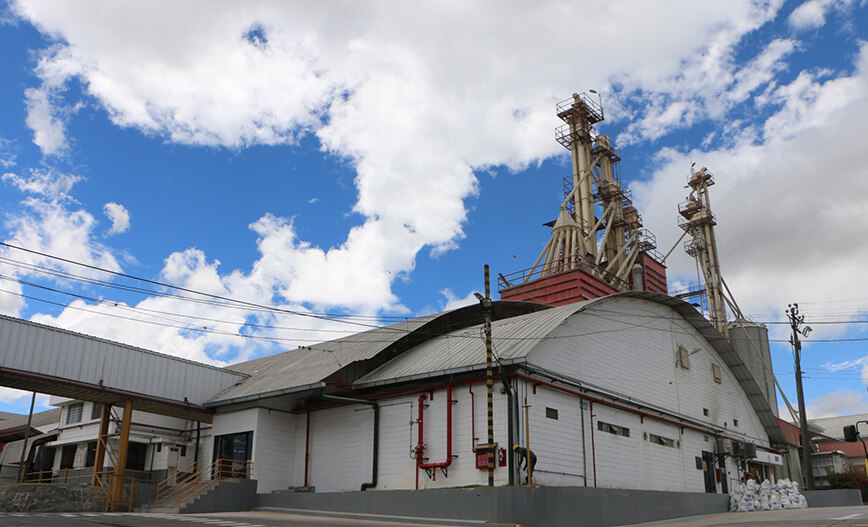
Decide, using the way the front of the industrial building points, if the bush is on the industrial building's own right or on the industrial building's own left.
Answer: on the industrial building's own left

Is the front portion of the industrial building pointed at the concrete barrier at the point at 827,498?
no
